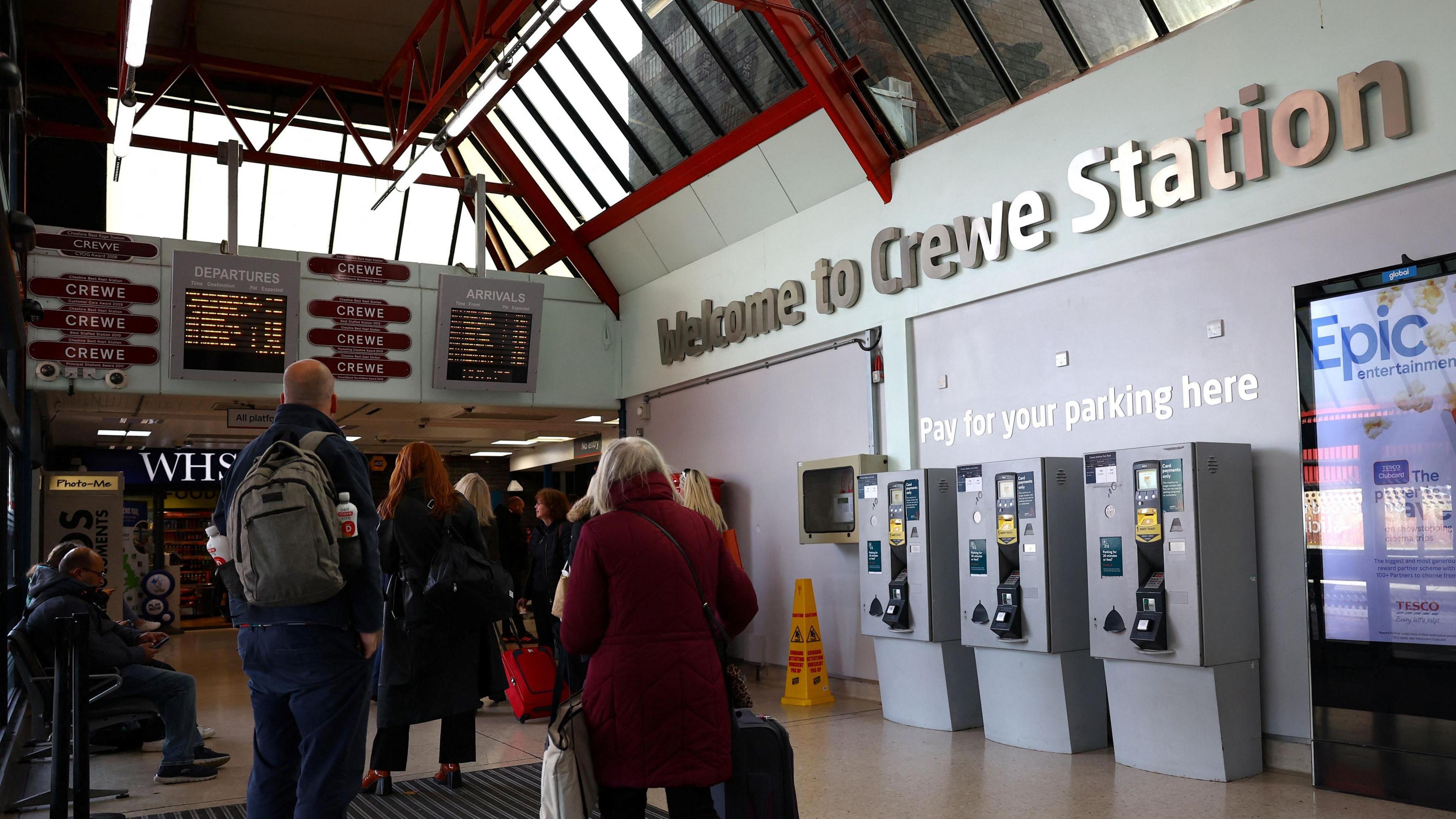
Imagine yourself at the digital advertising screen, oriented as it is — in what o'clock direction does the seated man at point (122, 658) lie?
The seated man is roughly at 1 o'clock from the digital advertising screen.

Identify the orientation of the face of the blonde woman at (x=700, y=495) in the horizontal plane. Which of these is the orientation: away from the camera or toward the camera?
away from the camera

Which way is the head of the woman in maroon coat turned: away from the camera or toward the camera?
away from the camera

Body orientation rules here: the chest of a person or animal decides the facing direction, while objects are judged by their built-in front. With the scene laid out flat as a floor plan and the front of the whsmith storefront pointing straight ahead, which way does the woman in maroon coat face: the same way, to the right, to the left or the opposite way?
the opposite way

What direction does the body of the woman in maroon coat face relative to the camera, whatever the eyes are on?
away from the camera

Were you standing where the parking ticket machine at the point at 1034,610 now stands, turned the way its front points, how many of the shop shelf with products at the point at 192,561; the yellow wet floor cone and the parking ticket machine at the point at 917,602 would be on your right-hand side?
3

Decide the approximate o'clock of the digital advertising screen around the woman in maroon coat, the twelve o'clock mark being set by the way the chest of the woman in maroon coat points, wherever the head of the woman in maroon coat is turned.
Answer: The digital advertising screen is roughly at 2 o'clock from the woman in maroon coat.

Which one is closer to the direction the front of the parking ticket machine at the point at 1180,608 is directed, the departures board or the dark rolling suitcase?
the dark rolling suitcase

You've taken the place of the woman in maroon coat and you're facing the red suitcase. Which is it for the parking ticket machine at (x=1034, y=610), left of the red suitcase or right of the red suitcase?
right

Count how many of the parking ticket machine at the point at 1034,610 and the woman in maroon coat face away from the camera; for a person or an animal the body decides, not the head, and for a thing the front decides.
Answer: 1

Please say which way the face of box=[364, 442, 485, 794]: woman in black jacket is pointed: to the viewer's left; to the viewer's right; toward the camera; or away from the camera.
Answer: away from the camera
